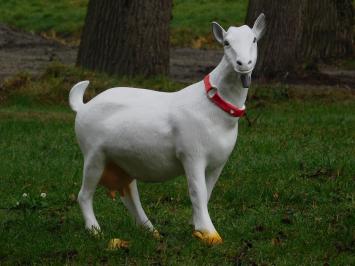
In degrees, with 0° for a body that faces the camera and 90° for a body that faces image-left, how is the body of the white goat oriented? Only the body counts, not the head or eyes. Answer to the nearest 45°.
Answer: approximately 315°

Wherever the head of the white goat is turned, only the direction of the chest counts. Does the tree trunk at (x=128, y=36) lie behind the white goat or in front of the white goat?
behind
